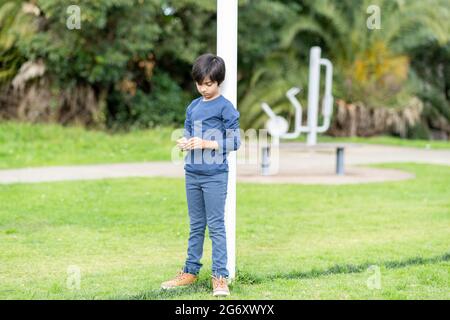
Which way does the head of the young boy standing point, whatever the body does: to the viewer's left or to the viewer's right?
to the viewer's left

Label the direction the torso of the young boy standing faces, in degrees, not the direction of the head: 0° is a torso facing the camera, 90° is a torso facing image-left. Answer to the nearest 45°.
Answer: approximately 45°

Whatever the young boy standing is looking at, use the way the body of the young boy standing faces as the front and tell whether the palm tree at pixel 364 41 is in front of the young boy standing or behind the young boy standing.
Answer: behind
